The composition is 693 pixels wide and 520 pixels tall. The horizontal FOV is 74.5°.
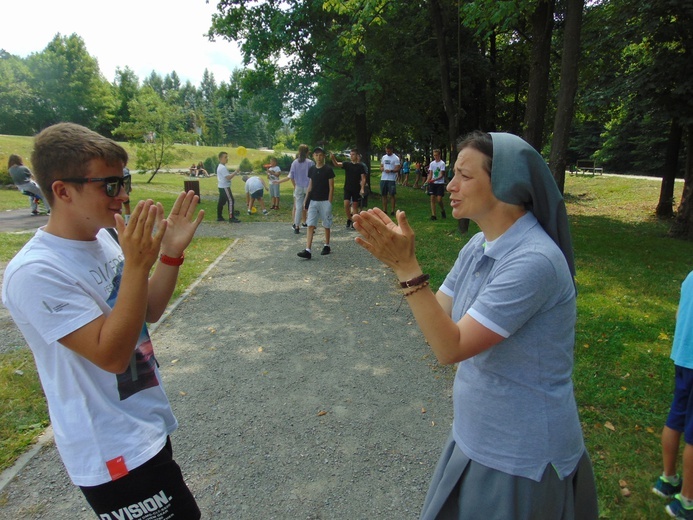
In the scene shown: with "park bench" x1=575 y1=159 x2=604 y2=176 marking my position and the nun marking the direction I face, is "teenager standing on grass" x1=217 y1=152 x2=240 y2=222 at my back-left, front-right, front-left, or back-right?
front-right

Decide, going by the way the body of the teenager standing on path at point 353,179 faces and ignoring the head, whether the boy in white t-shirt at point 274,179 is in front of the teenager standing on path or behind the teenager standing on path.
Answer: behind

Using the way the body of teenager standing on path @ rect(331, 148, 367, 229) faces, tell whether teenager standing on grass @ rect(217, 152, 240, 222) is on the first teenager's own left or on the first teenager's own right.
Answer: on the first teenager's own right

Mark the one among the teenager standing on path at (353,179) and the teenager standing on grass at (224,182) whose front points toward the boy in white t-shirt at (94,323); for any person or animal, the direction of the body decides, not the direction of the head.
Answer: the teenager standing on path at (353,179)

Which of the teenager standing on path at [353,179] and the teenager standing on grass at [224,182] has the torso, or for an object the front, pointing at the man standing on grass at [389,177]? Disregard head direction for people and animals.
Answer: the teenager standing on grass at [224,182]

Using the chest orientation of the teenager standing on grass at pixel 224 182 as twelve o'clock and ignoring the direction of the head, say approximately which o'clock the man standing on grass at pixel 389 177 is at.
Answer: the man standing on grass at pixel 389 177 is roughly at 12 o'clock from the teenager standing on grass at pixel 224 182.

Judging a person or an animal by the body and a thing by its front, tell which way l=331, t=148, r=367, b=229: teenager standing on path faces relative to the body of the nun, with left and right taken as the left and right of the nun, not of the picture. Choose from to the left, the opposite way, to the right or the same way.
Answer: to the left

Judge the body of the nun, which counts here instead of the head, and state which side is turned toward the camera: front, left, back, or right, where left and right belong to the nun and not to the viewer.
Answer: left

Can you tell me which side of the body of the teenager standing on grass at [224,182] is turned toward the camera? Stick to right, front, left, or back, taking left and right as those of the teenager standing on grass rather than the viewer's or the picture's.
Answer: right

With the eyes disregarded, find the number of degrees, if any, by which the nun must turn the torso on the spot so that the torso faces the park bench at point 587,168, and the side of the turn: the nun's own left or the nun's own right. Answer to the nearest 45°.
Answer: approximately 90° to the nun's own right

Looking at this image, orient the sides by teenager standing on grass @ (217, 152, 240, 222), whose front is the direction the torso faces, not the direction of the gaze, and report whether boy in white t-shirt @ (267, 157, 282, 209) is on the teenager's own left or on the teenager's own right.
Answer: on the teenager's own left

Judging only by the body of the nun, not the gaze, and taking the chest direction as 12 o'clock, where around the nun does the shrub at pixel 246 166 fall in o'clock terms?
The shrub is roughly at 2 o'clock from the nun.

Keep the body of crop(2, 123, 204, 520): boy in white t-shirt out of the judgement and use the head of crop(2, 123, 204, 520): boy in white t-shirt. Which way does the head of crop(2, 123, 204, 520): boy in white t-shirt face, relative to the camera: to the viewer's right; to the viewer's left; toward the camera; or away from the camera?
to the viewer's right

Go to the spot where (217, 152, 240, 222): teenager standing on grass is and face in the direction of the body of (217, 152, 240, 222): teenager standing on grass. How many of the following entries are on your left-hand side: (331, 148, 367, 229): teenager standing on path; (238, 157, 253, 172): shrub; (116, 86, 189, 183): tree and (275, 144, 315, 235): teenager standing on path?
2

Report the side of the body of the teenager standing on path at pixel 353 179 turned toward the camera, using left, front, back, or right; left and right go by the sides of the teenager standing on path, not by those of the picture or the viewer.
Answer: front

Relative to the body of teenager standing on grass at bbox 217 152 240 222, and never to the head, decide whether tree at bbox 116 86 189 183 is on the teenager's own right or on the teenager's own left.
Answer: on the teenager's own left

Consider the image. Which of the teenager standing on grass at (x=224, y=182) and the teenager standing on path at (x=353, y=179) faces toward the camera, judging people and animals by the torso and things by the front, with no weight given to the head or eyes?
the teenager standing on path at (x=353, y=179)

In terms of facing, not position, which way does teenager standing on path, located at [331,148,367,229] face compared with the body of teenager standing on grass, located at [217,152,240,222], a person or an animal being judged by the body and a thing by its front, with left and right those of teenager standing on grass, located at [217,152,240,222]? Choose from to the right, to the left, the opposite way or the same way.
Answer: to the right
